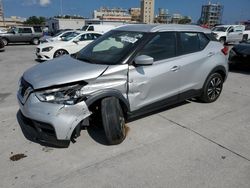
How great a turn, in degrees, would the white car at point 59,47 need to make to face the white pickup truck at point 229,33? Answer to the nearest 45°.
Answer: approximately 180°

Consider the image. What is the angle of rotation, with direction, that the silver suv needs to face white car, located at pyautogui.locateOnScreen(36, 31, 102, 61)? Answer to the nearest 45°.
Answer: approximately 135° to its right

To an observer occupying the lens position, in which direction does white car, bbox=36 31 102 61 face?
facing the viewer and to the left of the viewer

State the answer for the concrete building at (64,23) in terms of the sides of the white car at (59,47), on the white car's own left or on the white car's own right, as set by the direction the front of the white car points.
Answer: on the white car's own right

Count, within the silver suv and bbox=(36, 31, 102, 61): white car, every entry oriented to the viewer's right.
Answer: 0

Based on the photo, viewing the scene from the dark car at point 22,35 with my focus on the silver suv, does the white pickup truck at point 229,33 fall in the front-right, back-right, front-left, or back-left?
front-left

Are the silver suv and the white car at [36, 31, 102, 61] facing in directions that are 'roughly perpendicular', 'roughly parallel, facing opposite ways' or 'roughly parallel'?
roughly parallel
